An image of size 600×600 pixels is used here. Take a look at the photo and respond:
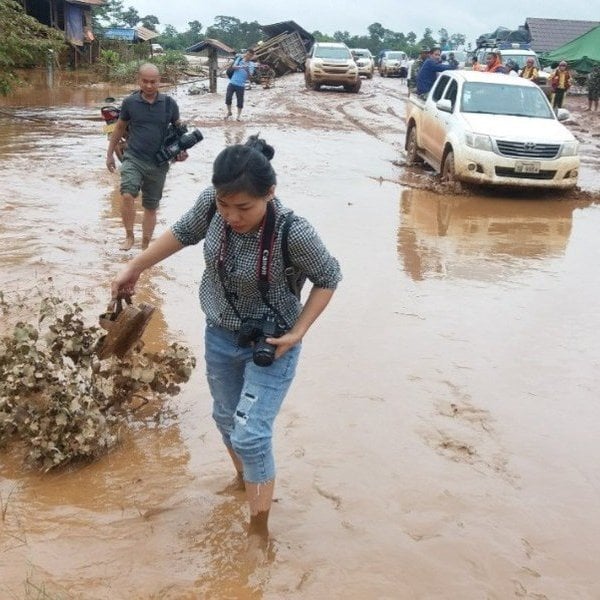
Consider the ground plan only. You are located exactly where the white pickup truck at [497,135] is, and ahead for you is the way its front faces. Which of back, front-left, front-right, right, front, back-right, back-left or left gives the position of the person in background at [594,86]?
back-left

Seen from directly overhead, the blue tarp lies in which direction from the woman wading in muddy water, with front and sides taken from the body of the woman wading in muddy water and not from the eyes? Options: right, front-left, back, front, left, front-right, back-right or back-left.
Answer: back

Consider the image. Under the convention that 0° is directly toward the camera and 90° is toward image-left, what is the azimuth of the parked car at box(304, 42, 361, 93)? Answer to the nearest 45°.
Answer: approximately 0°

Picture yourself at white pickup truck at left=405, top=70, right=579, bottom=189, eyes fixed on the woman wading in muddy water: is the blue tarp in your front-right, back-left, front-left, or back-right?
back-right

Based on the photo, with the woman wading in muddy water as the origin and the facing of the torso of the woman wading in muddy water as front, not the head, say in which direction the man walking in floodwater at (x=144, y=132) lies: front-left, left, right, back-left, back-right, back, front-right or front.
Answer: back

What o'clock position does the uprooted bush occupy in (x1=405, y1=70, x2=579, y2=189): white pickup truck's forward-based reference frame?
The uprooted bush is roughly at 2 o'clock from the white pickup truck.

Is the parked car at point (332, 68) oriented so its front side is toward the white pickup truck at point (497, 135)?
yes

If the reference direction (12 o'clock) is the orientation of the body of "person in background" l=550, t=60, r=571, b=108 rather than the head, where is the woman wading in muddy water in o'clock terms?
The woman wading in muddy water is roughly at 12 o'clock from the person in background.

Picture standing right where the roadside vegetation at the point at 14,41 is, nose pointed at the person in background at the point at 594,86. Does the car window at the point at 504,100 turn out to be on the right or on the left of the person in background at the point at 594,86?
right

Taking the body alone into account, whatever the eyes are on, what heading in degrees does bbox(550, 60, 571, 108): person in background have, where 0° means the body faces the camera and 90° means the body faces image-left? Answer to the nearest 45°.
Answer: approximately 0°

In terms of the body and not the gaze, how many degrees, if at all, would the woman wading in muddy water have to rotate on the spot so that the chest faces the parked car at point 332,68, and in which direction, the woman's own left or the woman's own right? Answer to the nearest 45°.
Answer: approximately 180°

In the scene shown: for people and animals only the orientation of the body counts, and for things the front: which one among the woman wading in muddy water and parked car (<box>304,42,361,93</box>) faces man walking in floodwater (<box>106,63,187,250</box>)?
the parked car

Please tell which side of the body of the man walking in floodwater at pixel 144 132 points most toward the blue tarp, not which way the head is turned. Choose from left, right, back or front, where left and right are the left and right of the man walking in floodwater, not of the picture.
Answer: back
